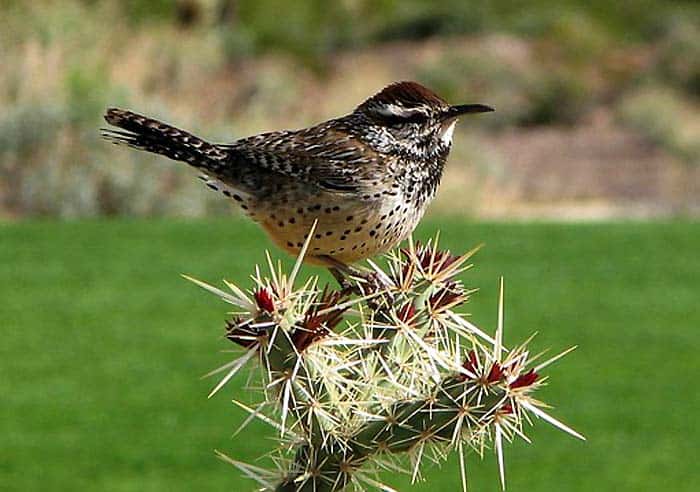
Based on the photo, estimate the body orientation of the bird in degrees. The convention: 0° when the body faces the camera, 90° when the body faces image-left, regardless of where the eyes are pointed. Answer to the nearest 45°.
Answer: approximately 270°

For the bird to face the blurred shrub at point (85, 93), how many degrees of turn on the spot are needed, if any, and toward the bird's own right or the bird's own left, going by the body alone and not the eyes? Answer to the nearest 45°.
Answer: approximately 90° to the bird's own left

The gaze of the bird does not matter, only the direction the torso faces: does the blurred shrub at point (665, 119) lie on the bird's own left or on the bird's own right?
on the bird's own left

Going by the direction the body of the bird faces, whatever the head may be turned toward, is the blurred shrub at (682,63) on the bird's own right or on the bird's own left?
on the bird's own left
